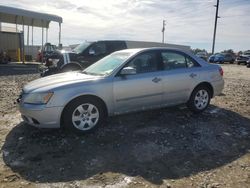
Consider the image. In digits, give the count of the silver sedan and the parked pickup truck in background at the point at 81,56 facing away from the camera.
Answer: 0

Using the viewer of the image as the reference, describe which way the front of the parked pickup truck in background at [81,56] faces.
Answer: facing the viewer and to the left of the viewer

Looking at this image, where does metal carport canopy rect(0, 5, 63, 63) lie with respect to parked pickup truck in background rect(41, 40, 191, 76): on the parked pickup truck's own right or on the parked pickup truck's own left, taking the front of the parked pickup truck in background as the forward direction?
on the parked pickup truck's own right

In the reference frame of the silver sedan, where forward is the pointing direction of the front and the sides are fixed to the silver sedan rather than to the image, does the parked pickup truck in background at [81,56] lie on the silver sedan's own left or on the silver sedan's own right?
on the silver sedan's own right

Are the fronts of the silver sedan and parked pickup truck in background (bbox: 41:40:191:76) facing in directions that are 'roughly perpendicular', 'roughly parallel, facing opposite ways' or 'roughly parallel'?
roughly parallel

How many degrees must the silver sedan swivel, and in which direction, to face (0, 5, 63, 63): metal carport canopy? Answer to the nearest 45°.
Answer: approximately 90° to its right
